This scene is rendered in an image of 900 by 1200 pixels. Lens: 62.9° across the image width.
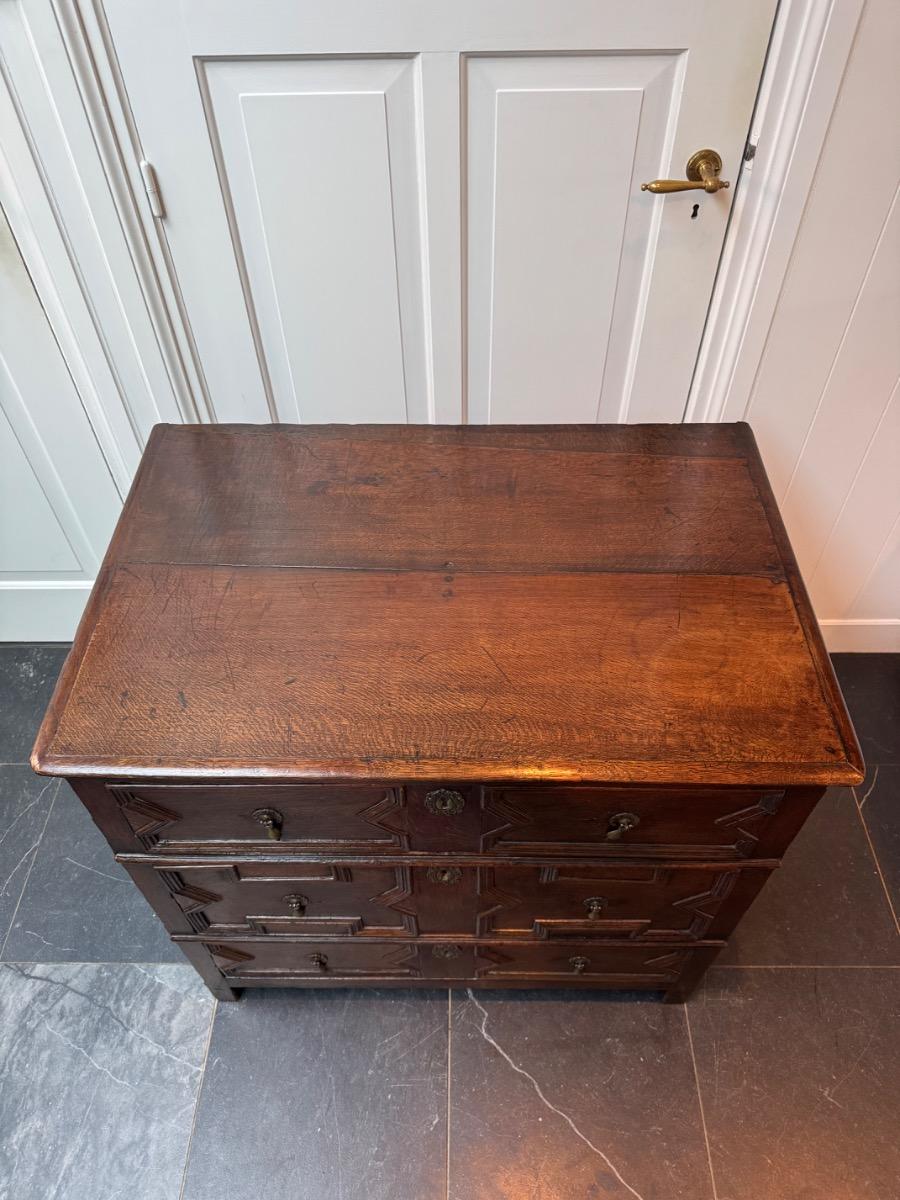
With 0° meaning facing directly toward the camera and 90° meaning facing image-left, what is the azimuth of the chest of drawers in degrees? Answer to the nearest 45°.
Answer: approximately 0°

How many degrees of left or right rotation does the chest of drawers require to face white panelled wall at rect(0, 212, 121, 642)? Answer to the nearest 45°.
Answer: approximately 135° to its right

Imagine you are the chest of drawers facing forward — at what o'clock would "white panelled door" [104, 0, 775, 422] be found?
The white panelled door is roughly at 6 o'clock from the chest of drawers.
